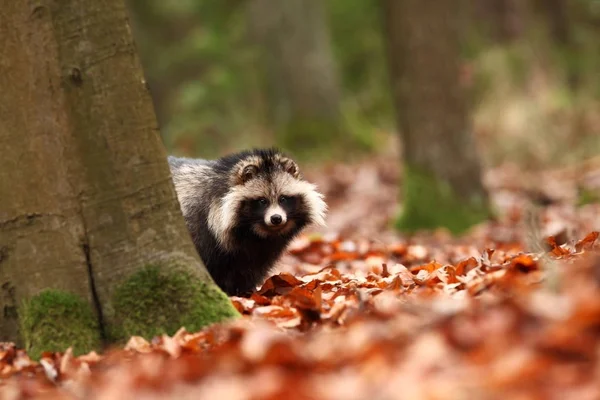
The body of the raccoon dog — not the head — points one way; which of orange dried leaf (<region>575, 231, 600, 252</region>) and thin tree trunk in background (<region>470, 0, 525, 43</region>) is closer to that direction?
the orange dried leaf

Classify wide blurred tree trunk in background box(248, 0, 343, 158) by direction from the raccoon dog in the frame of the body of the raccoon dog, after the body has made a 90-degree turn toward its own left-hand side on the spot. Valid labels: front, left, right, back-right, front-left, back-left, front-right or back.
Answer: front-left

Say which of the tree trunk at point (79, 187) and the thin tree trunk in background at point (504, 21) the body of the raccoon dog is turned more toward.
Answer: the tree trunk

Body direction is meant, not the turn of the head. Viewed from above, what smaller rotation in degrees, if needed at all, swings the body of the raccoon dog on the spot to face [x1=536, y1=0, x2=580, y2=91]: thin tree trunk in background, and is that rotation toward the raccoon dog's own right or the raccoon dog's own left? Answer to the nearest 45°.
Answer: approximately 90° to the raccoon dog's own left

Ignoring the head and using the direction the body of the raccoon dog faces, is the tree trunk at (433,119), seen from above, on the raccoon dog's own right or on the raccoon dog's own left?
on the raccoon dog's own left

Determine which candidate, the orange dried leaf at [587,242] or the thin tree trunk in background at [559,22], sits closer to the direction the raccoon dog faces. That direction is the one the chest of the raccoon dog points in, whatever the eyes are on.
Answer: the orange dried leaf

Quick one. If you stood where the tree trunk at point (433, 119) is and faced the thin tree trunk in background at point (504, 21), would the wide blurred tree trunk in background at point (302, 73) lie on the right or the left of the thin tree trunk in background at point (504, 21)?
left

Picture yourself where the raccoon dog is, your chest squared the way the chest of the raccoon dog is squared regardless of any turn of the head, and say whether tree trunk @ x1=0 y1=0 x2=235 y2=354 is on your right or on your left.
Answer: on your right

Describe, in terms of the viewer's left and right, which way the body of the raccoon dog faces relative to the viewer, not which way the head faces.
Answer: facing the viewer and to the right of the viewer
